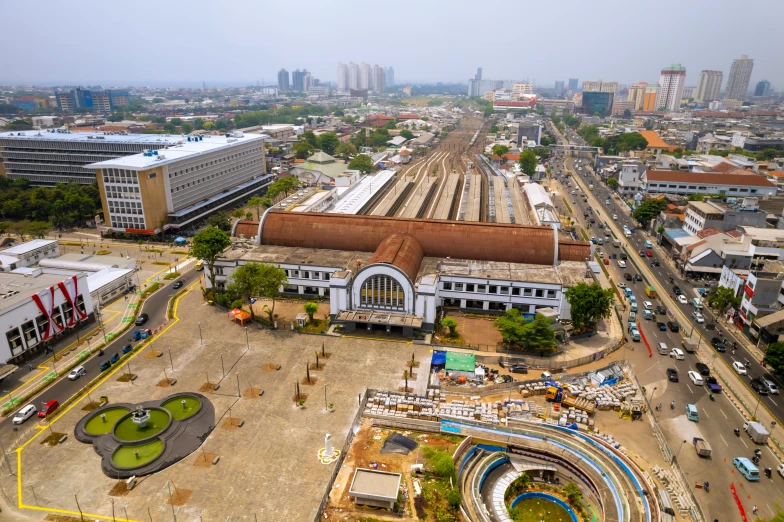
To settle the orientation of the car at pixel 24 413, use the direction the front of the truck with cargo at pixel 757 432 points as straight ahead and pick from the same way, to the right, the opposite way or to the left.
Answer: the opposite way

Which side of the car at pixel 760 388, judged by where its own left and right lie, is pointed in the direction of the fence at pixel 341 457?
right

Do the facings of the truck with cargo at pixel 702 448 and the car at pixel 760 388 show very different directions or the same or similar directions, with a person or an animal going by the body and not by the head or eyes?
very different directions

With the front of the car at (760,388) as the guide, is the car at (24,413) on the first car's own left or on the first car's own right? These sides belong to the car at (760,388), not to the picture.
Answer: on the first car's own right

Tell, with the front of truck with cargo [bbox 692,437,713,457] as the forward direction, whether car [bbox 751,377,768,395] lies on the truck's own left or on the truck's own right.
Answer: on the truck's own right

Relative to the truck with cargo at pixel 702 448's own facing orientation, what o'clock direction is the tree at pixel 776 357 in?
The tree is roughly at 2 o'clock from the truck with cargo.
